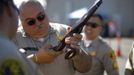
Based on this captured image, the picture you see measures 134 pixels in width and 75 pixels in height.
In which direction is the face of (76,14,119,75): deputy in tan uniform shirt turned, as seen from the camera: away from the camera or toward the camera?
toward the camera

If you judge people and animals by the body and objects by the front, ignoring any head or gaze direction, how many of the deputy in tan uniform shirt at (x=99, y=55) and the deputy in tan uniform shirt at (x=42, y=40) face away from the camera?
0

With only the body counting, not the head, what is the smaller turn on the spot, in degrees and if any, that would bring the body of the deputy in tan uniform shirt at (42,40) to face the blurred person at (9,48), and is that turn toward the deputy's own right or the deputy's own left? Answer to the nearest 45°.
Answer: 0° — they already face them

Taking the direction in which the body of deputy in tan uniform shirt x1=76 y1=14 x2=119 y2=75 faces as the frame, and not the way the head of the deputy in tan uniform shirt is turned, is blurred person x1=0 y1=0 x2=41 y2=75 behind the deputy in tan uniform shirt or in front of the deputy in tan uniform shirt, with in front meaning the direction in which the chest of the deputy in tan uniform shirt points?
in front

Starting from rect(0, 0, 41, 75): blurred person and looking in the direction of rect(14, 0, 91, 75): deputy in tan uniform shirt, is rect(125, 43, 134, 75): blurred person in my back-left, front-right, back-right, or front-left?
front-right

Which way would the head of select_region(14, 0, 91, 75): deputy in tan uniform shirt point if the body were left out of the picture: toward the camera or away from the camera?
toward the camera

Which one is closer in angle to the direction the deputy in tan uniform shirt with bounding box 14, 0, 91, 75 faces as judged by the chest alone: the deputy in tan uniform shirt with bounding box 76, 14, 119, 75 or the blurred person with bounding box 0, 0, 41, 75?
the blurred person

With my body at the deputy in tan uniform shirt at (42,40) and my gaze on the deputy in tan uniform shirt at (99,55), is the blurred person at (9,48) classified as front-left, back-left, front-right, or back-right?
back-right

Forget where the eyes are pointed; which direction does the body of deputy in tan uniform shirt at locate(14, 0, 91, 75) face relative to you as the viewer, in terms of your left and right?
facing the viewer

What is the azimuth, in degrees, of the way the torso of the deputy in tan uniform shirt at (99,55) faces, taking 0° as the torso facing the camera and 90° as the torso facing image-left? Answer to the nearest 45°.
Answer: approximately 45°
